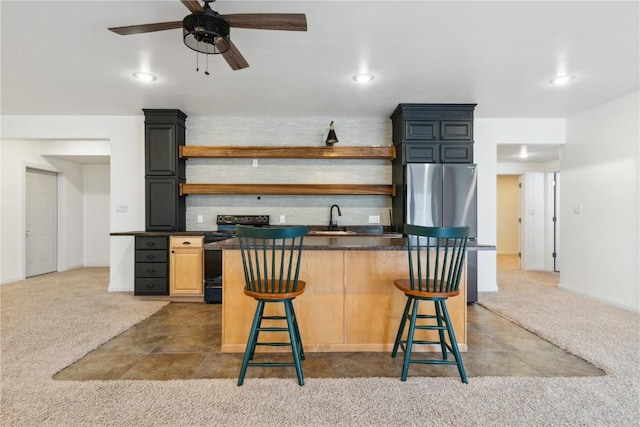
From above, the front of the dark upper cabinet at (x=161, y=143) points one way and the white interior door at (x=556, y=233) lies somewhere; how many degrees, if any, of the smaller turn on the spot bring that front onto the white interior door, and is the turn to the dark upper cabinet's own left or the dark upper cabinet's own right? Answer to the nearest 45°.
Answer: approximately 90° to the dark upper cabinet's own left

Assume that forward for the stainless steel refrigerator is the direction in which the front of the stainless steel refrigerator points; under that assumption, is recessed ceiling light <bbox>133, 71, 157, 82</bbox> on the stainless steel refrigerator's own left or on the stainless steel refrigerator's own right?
on the stainless steel refrigerator's own right

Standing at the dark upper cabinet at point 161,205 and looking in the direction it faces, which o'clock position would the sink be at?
The sink is roughly at 10 o'clock from the dark upper cabinet.

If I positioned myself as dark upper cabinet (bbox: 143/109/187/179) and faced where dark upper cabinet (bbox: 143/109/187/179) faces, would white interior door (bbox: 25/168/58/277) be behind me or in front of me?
behind

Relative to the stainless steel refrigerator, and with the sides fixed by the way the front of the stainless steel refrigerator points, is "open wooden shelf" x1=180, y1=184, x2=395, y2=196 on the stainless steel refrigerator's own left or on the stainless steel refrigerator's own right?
on the stainless steel refrigerator's own right
